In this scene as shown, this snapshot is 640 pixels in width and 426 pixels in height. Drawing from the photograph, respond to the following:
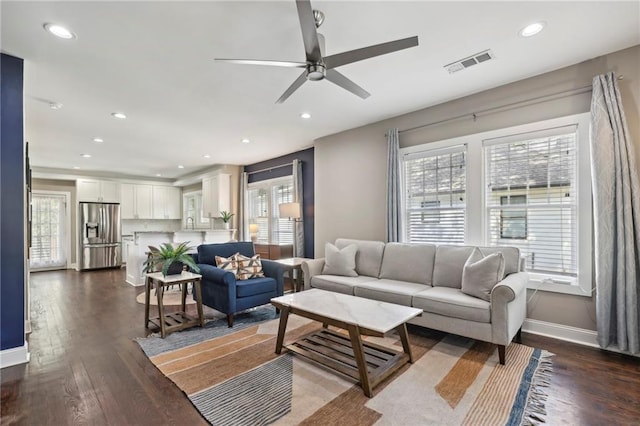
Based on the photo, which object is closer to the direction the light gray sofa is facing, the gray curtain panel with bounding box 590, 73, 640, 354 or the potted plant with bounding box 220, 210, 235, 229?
the potted plant

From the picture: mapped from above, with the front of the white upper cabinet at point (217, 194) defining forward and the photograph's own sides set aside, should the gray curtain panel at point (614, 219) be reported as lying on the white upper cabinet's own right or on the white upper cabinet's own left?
on the white upper cabinet's own left

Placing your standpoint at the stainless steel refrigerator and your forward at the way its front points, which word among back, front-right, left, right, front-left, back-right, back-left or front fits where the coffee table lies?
front

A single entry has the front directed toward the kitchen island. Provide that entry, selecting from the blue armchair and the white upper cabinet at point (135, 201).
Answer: the white upper cabinet

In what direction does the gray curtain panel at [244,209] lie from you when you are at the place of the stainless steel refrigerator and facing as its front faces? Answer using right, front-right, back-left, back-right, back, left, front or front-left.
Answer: front-left

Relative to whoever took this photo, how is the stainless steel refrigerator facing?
facing the viewer

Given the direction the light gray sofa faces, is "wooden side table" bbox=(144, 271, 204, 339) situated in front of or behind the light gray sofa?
in front

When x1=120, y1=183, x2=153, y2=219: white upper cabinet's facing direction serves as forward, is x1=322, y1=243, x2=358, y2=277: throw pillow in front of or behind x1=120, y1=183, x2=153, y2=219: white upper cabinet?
in front

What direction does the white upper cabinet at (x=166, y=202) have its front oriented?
toward the camera

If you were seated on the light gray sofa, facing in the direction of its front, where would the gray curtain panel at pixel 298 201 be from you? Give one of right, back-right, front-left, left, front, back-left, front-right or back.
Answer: right

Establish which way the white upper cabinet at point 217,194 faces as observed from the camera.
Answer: facing the viewer and to the left of the viewer

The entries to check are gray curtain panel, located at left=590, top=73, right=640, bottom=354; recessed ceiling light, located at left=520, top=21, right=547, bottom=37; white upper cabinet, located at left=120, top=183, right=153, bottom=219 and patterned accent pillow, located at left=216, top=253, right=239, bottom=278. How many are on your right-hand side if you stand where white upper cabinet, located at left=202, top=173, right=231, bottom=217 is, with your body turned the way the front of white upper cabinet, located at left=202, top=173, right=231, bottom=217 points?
1

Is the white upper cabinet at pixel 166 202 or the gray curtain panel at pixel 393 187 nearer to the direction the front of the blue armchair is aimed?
the gray curtain panel

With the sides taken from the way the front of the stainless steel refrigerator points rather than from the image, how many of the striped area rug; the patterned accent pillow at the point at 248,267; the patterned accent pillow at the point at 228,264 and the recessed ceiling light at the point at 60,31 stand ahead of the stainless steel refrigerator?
4

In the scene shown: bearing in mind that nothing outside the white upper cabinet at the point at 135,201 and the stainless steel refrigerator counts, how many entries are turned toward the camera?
2

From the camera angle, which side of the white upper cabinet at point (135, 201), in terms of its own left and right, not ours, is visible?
front

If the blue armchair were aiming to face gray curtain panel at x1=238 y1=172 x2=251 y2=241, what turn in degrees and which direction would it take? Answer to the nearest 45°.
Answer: approximately 135° to its left

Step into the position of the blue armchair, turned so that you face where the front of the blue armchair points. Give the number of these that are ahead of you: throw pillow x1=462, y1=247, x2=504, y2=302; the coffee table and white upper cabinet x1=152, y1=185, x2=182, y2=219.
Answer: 2

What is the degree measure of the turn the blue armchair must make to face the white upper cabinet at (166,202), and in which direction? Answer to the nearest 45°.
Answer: approximately 135° to its left

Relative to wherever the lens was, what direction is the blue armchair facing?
facing the viewer and to the right of the viewer
